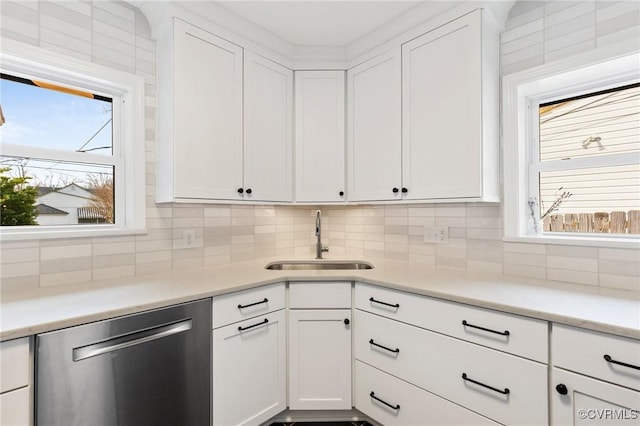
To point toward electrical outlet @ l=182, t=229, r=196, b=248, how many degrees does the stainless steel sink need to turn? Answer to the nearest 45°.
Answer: approximately 45° to its right

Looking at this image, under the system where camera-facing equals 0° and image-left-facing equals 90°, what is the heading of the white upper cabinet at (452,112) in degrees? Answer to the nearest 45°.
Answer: approximately 45°

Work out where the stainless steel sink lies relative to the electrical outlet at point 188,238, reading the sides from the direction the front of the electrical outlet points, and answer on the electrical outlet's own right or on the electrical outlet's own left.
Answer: on the electrical outlet's own left

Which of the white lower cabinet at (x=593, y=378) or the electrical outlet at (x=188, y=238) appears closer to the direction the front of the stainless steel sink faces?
the white lower cabinet

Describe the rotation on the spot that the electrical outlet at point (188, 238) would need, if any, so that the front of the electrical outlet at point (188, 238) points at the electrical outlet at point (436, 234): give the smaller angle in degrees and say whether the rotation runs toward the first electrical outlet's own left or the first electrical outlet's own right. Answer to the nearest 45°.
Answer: approximately 90° to the first electrical outlet's own left

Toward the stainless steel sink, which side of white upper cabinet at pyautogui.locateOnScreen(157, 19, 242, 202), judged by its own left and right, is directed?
left

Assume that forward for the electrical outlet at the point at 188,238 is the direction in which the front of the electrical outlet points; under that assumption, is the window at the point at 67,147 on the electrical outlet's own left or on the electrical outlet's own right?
on the electrical outlet's own right

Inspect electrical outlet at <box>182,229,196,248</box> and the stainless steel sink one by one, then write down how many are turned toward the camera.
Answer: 2

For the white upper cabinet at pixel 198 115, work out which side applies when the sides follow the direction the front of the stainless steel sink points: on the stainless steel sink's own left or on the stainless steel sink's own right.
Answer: on the stainless steel sink's own right

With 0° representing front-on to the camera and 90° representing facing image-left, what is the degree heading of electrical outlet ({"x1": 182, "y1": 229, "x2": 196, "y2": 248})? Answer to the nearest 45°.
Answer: approximately 0°
